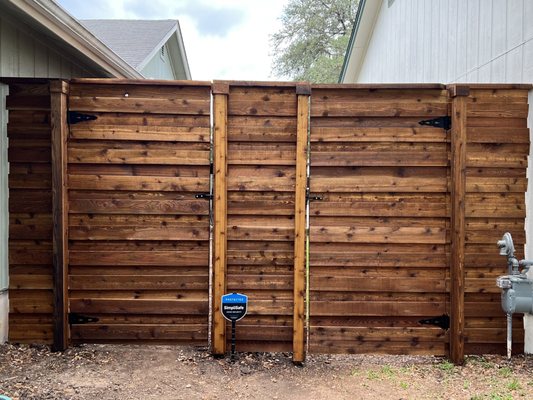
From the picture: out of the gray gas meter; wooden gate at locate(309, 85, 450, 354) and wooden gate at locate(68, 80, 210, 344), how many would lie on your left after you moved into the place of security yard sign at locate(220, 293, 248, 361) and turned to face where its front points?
2

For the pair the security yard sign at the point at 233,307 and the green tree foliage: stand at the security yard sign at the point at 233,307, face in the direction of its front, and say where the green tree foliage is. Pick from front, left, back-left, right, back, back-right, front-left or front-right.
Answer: back

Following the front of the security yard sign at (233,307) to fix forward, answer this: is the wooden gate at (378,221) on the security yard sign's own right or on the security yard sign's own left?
on the security yard sign's own left

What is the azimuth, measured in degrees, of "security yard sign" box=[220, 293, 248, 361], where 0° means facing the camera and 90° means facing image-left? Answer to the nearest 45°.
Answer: approximately 0°

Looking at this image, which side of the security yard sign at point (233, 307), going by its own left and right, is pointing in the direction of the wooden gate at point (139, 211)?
right

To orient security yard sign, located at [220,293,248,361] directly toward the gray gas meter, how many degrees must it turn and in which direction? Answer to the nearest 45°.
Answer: approximately 90° to its left
